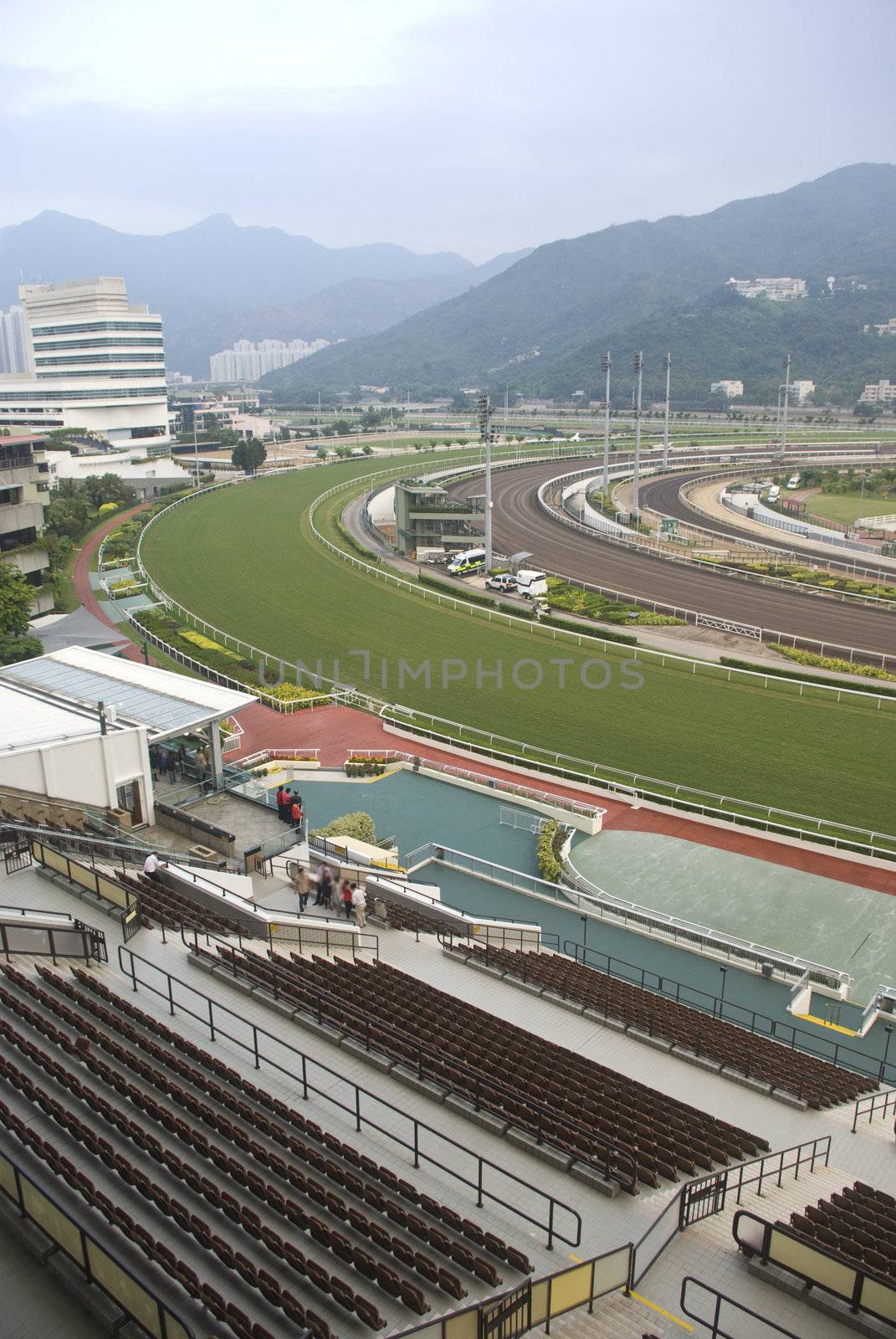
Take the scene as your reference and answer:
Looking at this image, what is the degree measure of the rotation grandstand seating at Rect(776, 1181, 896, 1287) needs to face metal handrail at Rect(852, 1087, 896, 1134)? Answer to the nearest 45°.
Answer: approximately 45° to its left

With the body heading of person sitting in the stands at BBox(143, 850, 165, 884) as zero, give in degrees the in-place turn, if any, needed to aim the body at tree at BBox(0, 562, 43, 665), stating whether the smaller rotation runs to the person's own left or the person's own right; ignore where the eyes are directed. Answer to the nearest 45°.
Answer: approximately 45° to the person's own left

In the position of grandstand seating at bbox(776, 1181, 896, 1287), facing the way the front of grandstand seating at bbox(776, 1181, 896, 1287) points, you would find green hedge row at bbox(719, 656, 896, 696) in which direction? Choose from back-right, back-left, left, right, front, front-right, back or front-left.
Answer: front-left

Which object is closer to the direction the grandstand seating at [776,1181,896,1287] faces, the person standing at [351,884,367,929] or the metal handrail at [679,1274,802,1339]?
the person standing

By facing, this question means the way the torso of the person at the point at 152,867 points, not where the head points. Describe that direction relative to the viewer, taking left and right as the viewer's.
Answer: facing away from the viewer and to the right of the viewer

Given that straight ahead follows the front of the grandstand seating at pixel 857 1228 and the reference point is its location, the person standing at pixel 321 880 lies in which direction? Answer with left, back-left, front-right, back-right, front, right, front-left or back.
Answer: left

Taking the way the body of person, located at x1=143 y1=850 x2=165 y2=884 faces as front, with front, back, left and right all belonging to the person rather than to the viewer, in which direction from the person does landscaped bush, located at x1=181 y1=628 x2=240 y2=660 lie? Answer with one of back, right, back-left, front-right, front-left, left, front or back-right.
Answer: front-left

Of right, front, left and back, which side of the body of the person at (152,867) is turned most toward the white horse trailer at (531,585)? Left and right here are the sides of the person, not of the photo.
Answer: front

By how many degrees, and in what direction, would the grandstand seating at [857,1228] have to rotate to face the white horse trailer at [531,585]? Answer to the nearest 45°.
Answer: approximately 45° to its left

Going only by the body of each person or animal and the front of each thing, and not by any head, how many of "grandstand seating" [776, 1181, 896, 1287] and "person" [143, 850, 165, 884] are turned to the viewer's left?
0

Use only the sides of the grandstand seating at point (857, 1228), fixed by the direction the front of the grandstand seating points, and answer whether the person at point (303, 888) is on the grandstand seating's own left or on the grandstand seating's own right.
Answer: on the grandstand seating's own left

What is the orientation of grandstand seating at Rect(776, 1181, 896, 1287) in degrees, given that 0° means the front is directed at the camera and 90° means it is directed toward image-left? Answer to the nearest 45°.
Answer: approximately 225°

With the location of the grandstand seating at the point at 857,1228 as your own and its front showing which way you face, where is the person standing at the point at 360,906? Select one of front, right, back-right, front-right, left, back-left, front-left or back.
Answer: left

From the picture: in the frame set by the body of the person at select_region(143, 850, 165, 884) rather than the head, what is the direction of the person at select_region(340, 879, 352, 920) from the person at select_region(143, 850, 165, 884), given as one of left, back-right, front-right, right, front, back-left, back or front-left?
front-right
